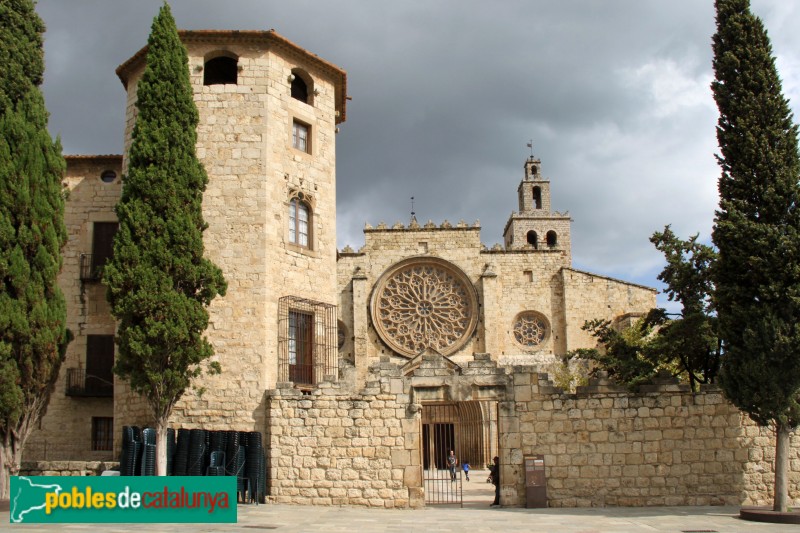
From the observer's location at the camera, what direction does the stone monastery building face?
facing the viewer

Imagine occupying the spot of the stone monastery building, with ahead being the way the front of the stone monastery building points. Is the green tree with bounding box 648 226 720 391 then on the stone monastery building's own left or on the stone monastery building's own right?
on the stone monastery building's own left

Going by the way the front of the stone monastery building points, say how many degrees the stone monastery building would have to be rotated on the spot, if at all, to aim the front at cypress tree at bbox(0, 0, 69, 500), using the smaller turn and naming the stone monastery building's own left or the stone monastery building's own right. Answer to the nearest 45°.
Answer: approximately 45° to the stone monastery building's own right

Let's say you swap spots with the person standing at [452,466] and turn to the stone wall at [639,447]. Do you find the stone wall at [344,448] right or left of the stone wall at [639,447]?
right

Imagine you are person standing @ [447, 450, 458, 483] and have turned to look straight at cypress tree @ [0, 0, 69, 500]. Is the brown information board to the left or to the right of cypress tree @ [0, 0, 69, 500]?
left

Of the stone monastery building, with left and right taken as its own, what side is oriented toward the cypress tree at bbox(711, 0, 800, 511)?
left
